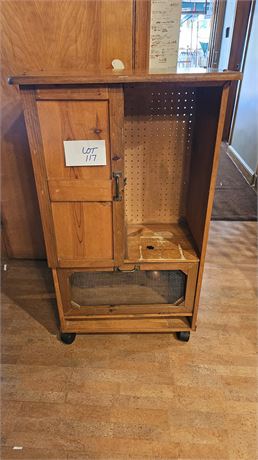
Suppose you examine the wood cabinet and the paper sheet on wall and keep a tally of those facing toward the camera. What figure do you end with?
2

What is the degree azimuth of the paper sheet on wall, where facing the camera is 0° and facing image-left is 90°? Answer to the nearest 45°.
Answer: approximately 0°

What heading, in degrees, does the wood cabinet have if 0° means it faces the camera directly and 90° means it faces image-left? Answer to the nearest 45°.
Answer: approximately 0°
